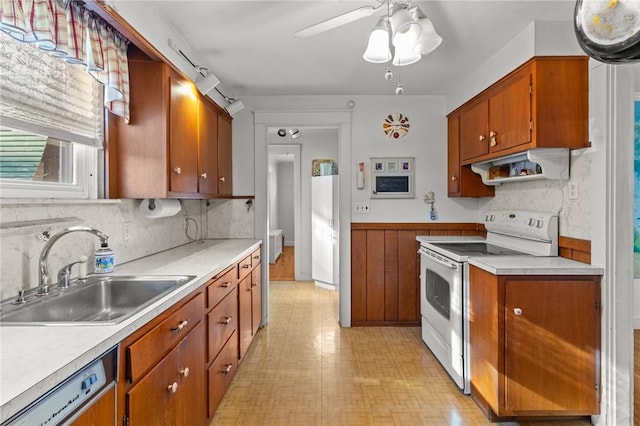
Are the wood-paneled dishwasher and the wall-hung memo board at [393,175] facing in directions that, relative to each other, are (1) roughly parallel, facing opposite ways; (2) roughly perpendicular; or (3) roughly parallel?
roughly perpendicular

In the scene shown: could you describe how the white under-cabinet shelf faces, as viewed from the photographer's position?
facing the viewer and to the left of the viewer

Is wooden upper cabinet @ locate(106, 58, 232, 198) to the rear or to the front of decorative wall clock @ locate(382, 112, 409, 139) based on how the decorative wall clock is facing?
to the front

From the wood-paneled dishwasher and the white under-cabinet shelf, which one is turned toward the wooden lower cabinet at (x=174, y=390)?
the white under-cabinet shelf

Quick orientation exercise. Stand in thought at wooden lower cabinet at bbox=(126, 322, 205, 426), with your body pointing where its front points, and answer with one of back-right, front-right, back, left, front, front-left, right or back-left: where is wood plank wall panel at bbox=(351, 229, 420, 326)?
left

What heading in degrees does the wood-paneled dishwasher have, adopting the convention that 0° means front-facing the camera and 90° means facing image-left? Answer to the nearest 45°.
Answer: approximately 315°

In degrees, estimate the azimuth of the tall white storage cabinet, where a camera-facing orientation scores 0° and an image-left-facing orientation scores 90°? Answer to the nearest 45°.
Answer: approximately 45°

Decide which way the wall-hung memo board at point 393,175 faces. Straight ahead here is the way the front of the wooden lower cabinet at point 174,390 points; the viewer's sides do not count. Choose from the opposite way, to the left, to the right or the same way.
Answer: to the right

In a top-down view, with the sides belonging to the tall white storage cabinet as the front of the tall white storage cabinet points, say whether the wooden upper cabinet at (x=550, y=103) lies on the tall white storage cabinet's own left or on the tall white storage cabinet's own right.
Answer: on the tall white storage cabinet's own left

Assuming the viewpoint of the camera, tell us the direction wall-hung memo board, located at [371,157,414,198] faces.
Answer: facing the viewer

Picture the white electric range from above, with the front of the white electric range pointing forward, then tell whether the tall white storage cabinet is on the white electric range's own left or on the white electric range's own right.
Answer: on the white electric range's own right

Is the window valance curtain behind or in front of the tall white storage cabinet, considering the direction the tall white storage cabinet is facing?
in front

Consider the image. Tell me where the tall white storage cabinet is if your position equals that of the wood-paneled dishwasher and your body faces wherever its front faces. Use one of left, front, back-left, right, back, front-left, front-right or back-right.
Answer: left

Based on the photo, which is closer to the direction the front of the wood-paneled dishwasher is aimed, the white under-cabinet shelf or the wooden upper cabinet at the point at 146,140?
the white under-cabinet shelf

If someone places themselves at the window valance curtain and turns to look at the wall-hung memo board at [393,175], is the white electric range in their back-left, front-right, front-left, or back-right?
front-right

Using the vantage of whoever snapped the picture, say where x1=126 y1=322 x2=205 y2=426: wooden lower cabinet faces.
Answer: facing the viewer and to the right of the viewer
